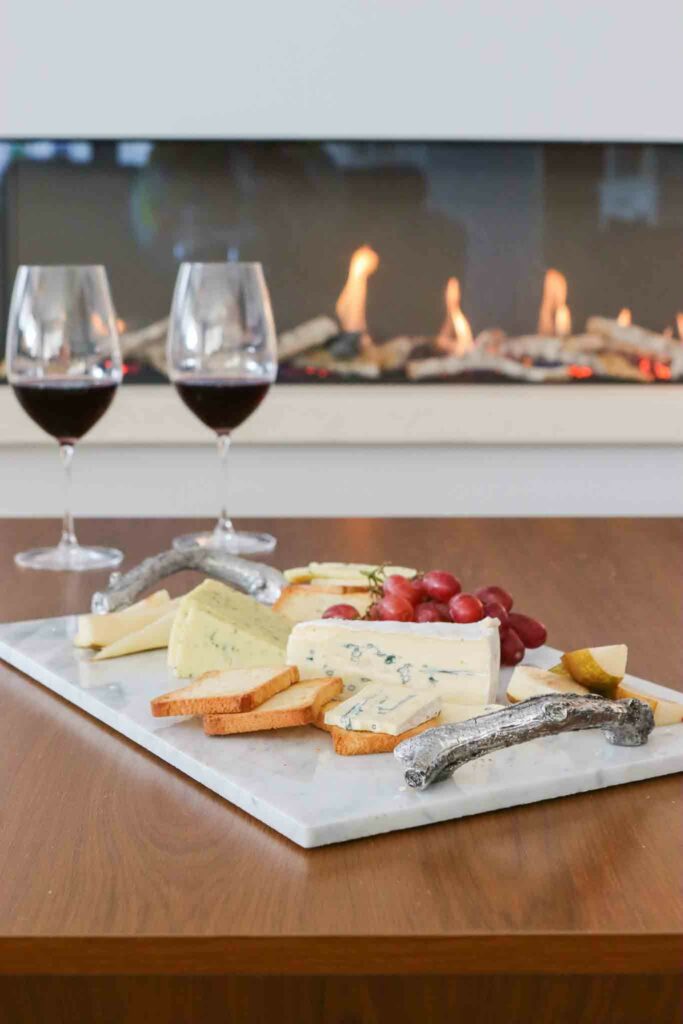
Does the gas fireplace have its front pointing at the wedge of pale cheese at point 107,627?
yes

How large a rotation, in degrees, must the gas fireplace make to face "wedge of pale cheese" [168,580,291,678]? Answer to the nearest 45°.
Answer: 0° — it already faces it

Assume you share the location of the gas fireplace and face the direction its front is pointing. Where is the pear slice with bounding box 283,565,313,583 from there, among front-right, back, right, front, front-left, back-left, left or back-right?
front

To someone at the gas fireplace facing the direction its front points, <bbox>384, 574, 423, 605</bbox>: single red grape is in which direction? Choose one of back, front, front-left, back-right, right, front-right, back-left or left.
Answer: front

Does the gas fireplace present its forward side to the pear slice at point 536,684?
yes

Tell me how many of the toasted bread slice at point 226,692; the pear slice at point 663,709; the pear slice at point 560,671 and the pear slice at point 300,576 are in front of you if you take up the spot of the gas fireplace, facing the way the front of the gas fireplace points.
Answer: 4

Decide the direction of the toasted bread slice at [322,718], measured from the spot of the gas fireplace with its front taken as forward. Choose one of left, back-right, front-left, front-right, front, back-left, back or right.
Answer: front

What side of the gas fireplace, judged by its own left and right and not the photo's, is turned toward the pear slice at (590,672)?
front

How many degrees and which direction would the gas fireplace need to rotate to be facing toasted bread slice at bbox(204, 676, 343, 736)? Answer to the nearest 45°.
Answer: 0° — it already faces it

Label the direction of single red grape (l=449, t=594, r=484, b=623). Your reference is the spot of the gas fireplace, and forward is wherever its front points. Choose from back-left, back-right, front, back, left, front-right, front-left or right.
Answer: front

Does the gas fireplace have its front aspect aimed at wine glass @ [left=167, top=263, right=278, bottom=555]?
yes

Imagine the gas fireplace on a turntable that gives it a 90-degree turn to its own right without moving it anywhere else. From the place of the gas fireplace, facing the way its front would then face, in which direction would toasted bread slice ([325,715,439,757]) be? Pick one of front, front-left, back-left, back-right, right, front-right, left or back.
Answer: left

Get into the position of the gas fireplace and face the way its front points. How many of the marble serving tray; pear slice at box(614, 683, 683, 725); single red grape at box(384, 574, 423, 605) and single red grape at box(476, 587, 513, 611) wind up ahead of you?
4

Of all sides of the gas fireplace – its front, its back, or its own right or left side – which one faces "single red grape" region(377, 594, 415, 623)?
front

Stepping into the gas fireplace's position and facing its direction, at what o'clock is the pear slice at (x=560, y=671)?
The pear slice is roughly at 12 o'clock from the gas fireplace.

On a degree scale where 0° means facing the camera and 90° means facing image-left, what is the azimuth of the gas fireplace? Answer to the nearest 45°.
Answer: approximately 0°
